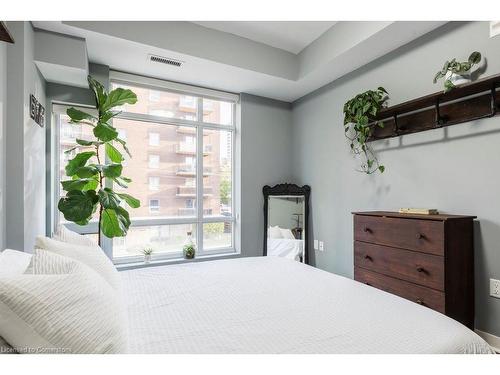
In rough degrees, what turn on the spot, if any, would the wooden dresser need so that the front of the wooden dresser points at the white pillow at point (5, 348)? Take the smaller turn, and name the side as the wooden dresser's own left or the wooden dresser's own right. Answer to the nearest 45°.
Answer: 0° — it already faces it

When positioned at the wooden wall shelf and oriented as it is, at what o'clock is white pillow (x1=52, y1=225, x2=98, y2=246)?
The white pillow is roughly at 12 o'clock from the wooden wall shelf.

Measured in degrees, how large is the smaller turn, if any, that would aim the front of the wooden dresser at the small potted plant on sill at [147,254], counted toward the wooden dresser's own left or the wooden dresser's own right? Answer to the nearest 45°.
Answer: approximately 45° to the wooden dresser's own right

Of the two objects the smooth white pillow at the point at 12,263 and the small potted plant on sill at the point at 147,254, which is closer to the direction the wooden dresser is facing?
the smooth white pillow

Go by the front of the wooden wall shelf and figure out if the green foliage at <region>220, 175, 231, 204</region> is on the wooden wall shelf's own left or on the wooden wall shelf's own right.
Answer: on the wooden wall shelf's own right

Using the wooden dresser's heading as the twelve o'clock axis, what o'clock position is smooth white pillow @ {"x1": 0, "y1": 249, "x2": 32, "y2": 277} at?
The smooth white pillow is roughly at 12 o'clock from the wooden dresser.

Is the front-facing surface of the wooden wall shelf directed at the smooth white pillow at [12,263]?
yes

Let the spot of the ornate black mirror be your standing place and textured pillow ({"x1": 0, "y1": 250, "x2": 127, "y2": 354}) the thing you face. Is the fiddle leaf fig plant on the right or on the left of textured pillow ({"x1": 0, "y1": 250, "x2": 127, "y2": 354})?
right

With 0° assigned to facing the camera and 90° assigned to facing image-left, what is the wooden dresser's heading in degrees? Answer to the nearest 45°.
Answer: approximately 45°

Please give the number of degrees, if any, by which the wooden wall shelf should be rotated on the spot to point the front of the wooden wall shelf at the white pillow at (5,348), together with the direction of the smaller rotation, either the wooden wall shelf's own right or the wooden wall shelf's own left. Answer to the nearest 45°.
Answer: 0° — it already faces it
